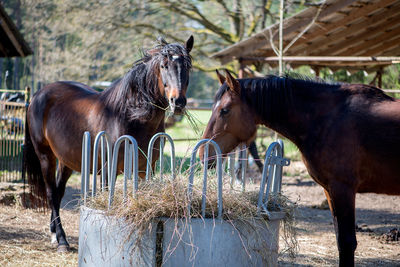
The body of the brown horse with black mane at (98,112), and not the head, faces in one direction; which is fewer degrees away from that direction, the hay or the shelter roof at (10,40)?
the hay

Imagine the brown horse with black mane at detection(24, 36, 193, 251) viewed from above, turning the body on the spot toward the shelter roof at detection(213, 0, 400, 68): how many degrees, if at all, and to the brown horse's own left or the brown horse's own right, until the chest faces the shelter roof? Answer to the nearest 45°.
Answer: approximately 90° to the brown horse's own left

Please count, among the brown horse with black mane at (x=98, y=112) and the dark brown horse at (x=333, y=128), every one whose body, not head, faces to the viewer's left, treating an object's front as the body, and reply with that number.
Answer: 1

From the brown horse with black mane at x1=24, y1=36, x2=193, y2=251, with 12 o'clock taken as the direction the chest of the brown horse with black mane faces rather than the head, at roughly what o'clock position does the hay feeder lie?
The hay feeder is roughly at 1 o'clock from the brown horse with black mane.

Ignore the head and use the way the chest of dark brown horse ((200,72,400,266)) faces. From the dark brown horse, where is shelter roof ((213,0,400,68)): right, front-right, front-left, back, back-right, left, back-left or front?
right

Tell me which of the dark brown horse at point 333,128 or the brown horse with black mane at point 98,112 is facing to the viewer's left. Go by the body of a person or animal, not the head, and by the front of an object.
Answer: the dark brown horse

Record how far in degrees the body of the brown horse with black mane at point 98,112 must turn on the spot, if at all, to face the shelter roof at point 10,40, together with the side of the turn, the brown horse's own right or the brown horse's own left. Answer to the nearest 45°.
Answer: approximately 135° to the brown horse's own left

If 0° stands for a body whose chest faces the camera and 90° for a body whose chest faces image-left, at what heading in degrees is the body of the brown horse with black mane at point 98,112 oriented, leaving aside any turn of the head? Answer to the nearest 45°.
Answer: approximately 315°

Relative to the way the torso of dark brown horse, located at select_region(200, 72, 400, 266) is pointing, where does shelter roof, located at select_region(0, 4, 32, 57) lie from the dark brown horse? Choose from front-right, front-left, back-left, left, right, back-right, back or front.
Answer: front-right

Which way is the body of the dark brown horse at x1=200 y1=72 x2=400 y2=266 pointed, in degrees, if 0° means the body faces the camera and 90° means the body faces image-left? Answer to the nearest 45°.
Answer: approximately 90°

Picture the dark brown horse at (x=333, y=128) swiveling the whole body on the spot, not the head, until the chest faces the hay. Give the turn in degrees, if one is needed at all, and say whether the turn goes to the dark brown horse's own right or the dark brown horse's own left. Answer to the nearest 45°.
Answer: approximately 45° to the dark brown horse's own left

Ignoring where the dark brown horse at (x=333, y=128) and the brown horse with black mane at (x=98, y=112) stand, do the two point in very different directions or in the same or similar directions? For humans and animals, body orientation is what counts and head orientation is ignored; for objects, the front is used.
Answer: very different directions
